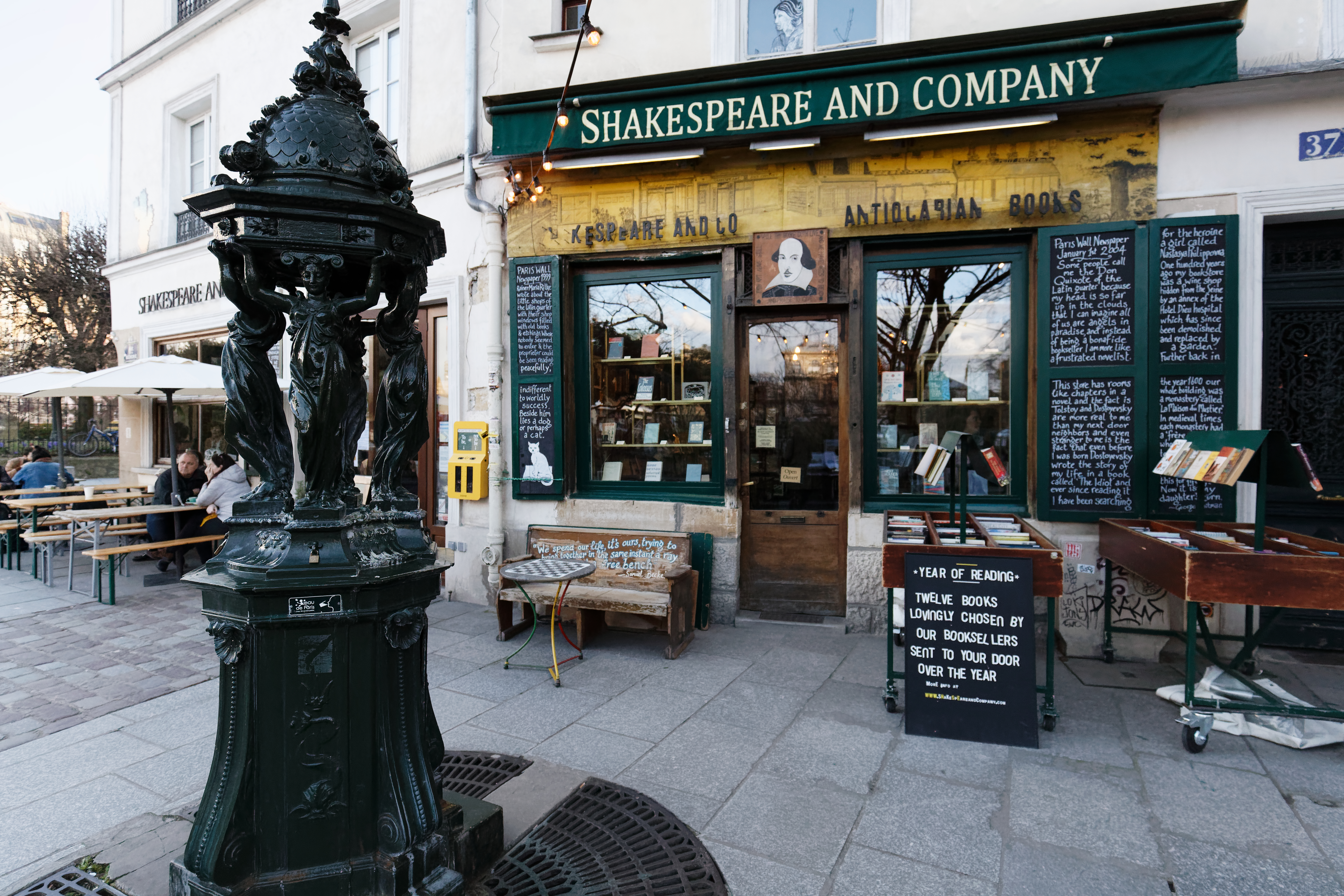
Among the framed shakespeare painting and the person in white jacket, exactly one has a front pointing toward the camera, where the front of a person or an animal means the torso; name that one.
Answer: the framed shakespeare painting

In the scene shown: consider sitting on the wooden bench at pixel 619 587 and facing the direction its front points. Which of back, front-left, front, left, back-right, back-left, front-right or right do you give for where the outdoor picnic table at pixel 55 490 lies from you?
right

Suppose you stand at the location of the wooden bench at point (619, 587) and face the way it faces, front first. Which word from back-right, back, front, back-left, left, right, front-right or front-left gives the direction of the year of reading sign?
left

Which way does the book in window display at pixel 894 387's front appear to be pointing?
toward the camera

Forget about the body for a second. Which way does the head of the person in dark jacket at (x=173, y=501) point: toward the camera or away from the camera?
toward the camera

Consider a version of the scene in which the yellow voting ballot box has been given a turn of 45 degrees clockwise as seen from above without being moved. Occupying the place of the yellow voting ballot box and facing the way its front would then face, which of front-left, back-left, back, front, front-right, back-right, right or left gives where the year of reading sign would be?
left

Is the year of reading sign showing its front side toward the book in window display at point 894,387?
no

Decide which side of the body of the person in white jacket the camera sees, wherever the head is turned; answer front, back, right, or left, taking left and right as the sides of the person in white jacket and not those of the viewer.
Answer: left

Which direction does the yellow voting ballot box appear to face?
toward the camera

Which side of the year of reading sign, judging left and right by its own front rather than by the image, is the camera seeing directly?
front

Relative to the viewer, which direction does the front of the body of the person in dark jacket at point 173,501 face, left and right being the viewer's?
facing the viewer and to the right of the viewer

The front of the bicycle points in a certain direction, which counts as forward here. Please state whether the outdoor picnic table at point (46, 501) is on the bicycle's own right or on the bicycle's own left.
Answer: on the bicycle's own left

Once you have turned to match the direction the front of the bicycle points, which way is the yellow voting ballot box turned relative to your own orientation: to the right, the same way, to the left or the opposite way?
to the left

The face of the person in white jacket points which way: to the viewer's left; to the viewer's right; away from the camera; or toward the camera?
to the viewer's left

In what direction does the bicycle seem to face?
to the viewer's left

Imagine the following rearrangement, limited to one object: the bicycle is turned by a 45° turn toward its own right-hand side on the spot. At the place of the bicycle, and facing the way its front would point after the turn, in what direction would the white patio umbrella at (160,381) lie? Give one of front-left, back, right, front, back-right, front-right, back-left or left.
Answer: back-left

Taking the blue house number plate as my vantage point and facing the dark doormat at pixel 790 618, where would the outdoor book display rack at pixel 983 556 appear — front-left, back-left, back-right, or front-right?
front-left

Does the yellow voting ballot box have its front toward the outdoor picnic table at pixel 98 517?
no
